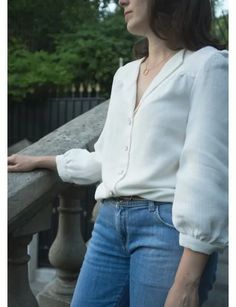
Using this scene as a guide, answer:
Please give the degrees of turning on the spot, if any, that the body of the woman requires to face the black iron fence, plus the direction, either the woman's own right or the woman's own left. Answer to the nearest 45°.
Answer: approximately 135° to the woman's own right

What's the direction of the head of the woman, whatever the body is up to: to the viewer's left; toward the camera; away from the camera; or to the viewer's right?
to the viewer's left

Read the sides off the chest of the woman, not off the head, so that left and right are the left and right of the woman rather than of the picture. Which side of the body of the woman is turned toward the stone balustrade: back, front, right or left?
right
